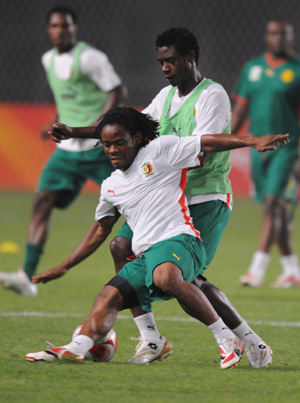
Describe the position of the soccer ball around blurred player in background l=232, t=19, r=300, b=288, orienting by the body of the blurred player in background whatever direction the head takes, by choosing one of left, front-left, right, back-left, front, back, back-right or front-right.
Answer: front

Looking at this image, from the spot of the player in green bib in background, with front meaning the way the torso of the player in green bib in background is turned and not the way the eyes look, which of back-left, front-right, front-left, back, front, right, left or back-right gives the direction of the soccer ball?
front-left

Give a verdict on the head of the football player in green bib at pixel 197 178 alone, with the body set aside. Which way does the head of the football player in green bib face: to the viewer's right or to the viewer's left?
to the viewer's left

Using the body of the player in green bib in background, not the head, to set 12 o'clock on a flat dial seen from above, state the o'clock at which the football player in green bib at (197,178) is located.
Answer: The football player in green bib is roughly at 10 o'clock from the player in green bib in background.

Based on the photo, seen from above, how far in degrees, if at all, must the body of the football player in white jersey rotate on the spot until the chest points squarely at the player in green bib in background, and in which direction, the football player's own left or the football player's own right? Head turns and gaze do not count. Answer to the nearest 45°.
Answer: approximately 135° to the football player's own right

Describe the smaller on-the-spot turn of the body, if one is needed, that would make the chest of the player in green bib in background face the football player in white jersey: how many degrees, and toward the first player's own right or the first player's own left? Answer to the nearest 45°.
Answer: approximately 45° to the first player's own left

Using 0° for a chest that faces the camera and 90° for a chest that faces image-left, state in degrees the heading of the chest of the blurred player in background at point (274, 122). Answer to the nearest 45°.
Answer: approximately 0°

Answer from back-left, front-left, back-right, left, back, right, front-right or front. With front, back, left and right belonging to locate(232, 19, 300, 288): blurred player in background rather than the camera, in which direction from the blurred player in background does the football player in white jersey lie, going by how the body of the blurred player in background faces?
front

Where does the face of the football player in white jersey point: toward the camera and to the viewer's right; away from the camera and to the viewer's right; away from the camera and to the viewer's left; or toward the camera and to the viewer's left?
toward the camera and to the viewer's left

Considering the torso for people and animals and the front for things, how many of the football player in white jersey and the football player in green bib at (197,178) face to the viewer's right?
0

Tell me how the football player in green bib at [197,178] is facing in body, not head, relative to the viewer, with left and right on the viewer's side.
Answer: facing the viewer and to the left of the viewer

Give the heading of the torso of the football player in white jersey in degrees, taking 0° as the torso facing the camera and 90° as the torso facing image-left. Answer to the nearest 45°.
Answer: approximately 45°
